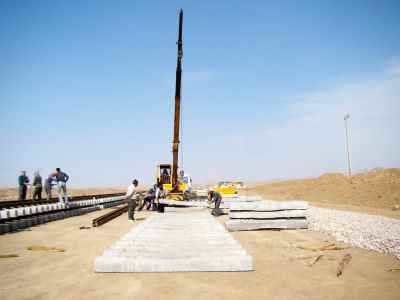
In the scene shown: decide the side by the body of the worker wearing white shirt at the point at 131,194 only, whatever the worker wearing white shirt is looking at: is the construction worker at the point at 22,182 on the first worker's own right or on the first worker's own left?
on the first worker's own left

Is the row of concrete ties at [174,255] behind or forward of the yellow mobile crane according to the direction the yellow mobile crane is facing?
forward

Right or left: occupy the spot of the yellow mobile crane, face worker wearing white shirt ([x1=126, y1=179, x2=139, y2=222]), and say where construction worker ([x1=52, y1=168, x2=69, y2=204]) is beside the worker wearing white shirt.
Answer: right

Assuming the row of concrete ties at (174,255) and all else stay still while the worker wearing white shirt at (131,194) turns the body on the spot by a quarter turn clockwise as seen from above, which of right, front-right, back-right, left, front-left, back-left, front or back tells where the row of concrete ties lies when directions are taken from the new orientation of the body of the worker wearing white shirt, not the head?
front

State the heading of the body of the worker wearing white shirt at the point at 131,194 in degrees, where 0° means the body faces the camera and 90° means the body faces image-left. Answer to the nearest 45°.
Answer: approximately 270°

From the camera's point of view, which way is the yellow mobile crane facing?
toward the camera

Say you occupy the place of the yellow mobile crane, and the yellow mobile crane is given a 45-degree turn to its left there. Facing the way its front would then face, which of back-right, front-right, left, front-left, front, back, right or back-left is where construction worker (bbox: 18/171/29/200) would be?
back-right

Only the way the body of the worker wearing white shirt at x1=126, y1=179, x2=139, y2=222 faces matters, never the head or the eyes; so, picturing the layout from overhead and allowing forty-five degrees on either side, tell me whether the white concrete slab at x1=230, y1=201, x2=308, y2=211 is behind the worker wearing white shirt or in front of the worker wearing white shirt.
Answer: in front

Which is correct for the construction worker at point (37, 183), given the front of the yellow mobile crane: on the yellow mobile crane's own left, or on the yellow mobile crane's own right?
on the yellow mobile crane's own right

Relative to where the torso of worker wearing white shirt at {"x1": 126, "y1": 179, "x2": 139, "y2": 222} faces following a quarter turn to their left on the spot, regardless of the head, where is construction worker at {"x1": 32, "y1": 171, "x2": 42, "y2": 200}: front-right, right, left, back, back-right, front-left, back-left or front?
front-left

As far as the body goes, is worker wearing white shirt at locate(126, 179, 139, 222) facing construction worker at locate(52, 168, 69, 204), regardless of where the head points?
no

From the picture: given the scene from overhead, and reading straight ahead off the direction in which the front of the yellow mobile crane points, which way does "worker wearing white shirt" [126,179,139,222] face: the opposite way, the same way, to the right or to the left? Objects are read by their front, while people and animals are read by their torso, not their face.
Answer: to the left

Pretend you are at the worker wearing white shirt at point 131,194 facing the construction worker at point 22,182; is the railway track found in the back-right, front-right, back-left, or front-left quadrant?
front-left

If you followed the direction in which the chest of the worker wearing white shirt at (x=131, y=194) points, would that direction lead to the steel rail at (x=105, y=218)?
no

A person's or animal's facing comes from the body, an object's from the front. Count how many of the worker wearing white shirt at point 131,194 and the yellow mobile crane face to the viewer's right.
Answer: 1

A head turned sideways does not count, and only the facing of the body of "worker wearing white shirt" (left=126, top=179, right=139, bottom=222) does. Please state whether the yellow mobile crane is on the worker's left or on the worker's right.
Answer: on the worker's left
